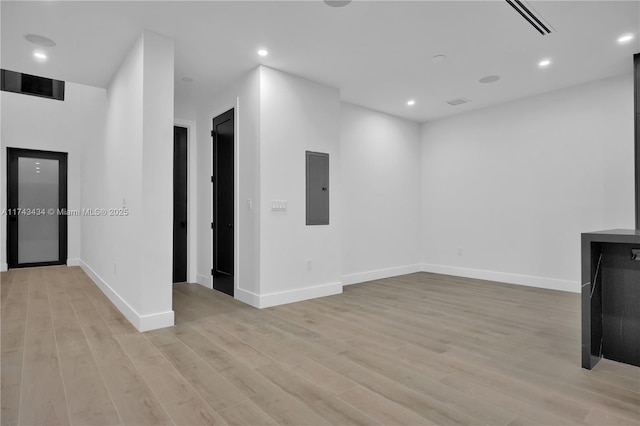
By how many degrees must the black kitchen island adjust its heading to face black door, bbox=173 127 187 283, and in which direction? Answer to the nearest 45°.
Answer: approximately 90° to its right

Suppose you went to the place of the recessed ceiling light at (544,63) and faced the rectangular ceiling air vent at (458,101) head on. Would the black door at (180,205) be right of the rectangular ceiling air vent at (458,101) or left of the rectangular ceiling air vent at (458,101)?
left

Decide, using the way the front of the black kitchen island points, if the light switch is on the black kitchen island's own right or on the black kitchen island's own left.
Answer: on the black kitchen island's own right

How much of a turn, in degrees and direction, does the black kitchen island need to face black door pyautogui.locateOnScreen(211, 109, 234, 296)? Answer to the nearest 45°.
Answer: approximately 90° to its right
